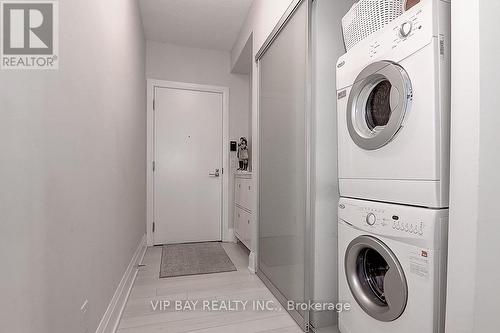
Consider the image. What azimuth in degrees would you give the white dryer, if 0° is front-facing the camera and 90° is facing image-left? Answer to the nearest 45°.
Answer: approximately 45°

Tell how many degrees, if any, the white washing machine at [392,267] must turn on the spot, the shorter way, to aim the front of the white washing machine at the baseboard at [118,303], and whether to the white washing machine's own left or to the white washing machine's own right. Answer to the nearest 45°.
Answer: approximately 45° to the white washing machine's own right

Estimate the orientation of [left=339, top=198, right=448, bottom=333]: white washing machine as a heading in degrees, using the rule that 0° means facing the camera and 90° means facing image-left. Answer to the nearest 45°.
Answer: approximately 45°
